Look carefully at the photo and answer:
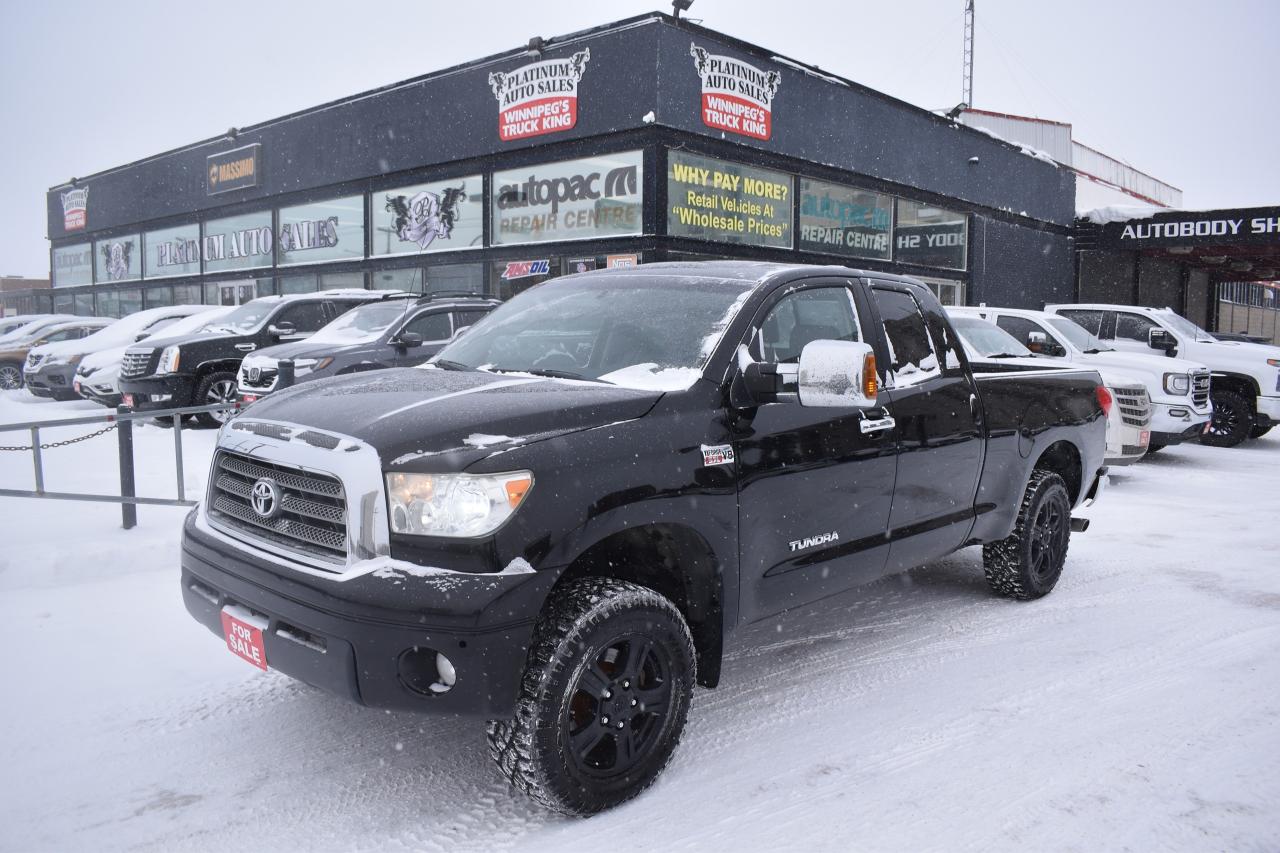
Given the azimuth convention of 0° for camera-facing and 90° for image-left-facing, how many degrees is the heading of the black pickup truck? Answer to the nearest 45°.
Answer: approximately 45°

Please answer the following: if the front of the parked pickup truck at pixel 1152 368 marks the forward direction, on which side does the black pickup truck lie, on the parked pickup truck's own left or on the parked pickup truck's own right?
on the parked pickup truck's own right

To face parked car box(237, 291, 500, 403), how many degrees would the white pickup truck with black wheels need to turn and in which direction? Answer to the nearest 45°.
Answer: approximately 90° to its right

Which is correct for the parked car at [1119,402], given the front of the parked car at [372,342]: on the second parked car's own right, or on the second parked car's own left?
on the second parked car's own left
